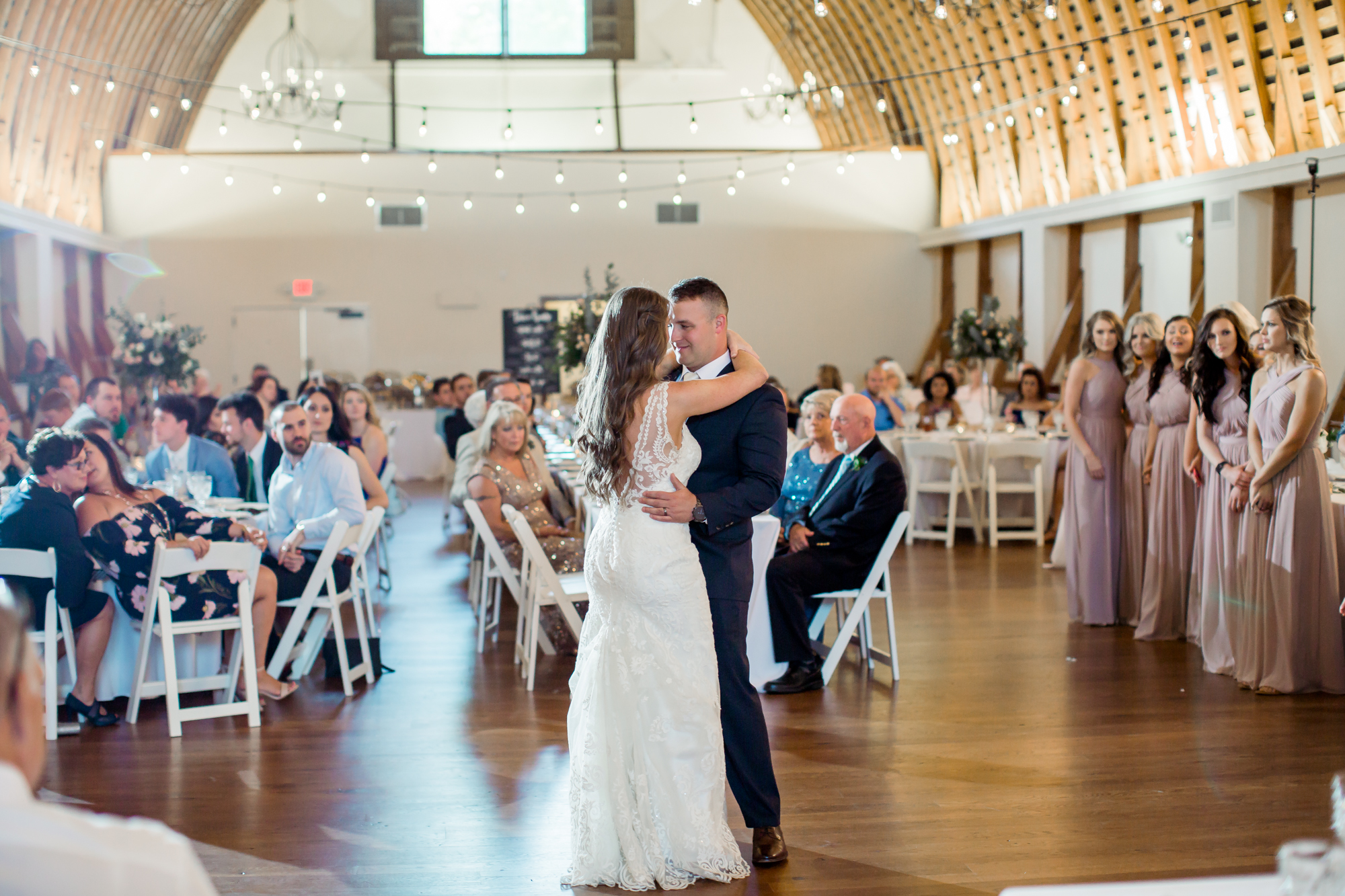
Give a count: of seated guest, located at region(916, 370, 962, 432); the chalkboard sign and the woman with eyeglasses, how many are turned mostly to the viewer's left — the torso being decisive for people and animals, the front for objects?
0

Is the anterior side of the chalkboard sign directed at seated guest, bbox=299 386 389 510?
yes

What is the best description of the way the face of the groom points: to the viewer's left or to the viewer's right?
to the viewer's left

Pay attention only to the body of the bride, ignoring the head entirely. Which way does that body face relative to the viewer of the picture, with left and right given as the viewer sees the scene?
facing away from the viewer and to the right of the viewer

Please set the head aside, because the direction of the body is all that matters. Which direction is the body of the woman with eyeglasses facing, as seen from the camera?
to the viewer's right

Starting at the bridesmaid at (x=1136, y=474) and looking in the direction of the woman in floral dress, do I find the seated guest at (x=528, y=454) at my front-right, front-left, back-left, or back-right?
front-right

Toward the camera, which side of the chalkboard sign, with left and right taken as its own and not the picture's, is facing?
front

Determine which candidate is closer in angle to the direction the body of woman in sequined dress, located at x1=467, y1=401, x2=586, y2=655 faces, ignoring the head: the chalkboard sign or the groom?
the groom

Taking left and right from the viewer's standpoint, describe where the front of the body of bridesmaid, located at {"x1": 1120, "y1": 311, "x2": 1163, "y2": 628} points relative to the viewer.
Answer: facing the viewer and to the left of the viewer

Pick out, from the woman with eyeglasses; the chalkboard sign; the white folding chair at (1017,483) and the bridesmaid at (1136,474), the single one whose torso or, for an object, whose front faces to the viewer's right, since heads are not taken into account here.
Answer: the woman with eyeglasses

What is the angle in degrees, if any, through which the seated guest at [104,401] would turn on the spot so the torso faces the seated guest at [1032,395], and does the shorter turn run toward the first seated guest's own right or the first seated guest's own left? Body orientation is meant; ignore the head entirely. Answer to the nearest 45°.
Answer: approximately 45° to the first seated guest's own left

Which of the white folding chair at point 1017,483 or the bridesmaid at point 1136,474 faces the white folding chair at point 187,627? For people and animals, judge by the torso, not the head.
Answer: the bridesmaid

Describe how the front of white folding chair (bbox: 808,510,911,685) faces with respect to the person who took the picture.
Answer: facing to the left of the viewer

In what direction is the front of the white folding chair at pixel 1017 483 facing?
away from the camera

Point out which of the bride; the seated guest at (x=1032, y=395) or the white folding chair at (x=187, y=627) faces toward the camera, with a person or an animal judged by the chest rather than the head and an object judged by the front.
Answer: the seated guest

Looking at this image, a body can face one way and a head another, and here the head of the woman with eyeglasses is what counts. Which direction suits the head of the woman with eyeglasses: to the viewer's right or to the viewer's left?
to the viewer's right

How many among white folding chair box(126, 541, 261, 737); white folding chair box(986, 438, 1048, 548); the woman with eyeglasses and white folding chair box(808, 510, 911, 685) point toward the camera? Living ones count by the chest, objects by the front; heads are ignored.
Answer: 0

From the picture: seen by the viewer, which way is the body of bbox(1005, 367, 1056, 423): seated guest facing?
toward the camera

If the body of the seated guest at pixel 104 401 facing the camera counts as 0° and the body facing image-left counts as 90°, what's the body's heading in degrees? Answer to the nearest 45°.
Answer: approximately 315°

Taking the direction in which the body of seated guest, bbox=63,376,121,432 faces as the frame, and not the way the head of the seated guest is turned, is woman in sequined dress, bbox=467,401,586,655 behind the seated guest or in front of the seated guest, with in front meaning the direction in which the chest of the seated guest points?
in front
